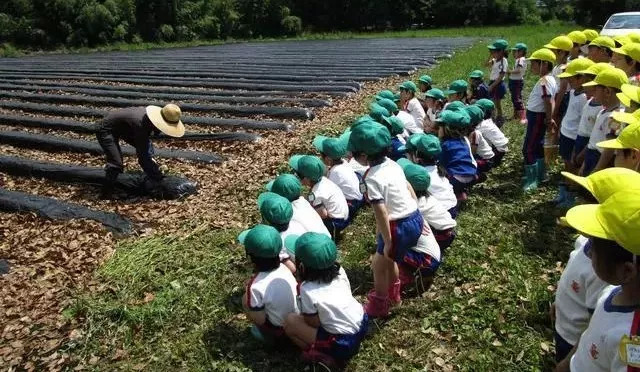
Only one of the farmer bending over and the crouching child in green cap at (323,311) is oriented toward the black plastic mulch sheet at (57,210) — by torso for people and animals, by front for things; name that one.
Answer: the crouching child in green cap

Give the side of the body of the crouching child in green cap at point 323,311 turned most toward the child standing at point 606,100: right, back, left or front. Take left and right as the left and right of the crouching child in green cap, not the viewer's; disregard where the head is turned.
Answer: right

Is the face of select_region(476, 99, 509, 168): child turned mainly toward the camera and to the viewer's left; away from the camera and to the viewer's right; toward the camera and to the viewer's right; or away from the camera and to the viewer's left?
away from the camera and to the viewer's left

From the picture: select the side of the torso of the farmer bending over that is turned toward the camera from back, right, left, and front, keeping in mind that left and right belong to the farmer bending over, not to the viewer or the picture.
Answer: right

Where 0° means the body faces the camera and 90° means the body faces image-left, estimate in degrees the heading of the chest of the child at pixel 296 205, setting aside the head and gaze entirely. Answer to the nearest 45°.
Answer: approximately 135°

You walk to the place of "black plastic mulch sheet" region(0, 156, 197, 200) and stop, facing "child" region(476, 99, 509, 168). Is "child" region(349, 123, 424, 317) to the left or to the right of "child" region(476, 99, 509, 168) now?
right

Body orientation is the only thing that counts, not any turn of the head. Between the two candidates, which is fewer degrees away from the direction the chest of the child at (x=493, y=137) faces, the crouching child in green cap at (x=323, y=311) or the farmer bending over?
the farmer bending over

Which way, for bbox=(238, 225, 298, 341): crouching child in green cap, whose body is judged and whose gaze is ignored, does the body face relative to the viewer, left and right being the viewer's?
facing away from the viewer and to the left of the viewer

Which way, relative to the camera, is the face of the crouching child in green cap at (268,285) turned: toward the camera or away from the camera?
away from the camera

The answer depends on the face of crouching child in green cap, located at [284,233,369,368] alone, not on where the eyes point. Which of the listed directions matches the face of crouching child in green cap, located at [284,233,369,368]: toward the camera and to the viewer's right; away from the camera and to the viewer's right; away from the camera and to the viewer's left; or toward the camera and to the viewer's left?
away from the camera and to the viewer's left

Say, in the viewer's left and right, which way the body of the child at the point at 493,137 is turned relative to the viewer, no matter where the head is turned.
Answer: facing to the left of the viewer
